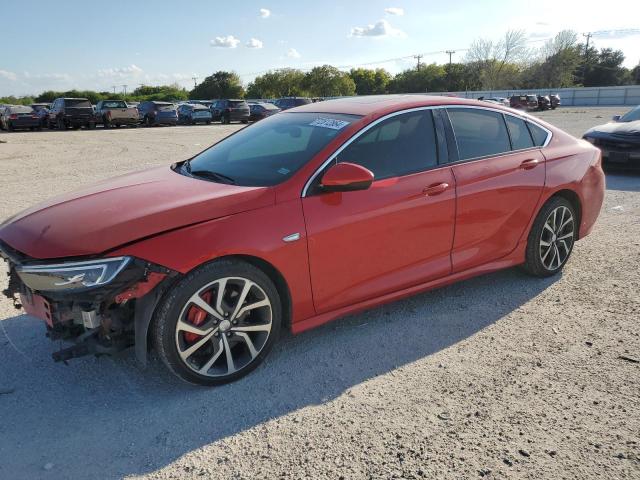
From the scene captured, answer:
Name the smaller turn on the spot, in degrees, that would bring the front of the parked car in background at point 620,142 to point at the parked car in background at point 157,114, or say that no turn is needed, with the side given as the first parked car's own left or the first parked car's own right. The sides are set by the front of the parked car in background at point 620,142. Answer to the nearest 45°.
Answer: approximately 90° to the first parked car's own right

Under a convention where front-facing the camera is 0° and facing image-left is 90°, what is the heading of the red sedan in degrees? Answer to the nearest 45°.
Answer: approximately 45°

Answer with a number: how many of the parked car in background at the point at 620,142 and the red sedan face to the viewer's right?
0

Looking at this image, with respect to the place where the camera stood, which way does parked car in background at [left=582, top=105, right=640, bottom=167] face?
facing the viewer and to the left of the viewer

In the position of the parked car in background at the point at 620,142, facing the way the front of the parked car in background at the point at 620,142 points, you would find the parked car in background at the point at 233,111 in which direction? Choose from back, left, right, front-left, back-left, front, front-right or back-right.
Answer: right

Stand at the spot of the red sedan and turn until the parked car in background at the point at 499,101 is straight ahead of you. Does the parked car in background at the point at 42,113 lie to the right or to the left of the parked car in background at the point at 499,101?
left

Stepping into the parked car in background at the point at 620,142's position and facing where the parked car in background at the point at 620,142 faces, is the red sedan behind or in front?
in front

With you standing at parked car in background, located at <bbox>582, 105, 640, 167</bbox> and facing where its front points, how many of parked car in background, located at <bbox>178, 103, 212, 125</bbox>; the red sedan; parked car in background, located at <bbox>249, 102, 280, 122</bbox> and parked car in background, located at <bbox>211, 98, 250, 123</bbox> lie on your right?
3

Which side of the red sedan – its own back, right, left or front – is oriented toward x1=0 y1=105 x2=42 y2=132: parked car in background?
right

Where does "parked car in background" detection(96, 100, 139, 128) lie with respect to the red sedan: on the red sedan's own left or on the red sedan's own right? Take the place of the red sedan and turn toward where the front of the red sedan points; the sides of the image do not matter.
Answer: on the red sedan's own right
